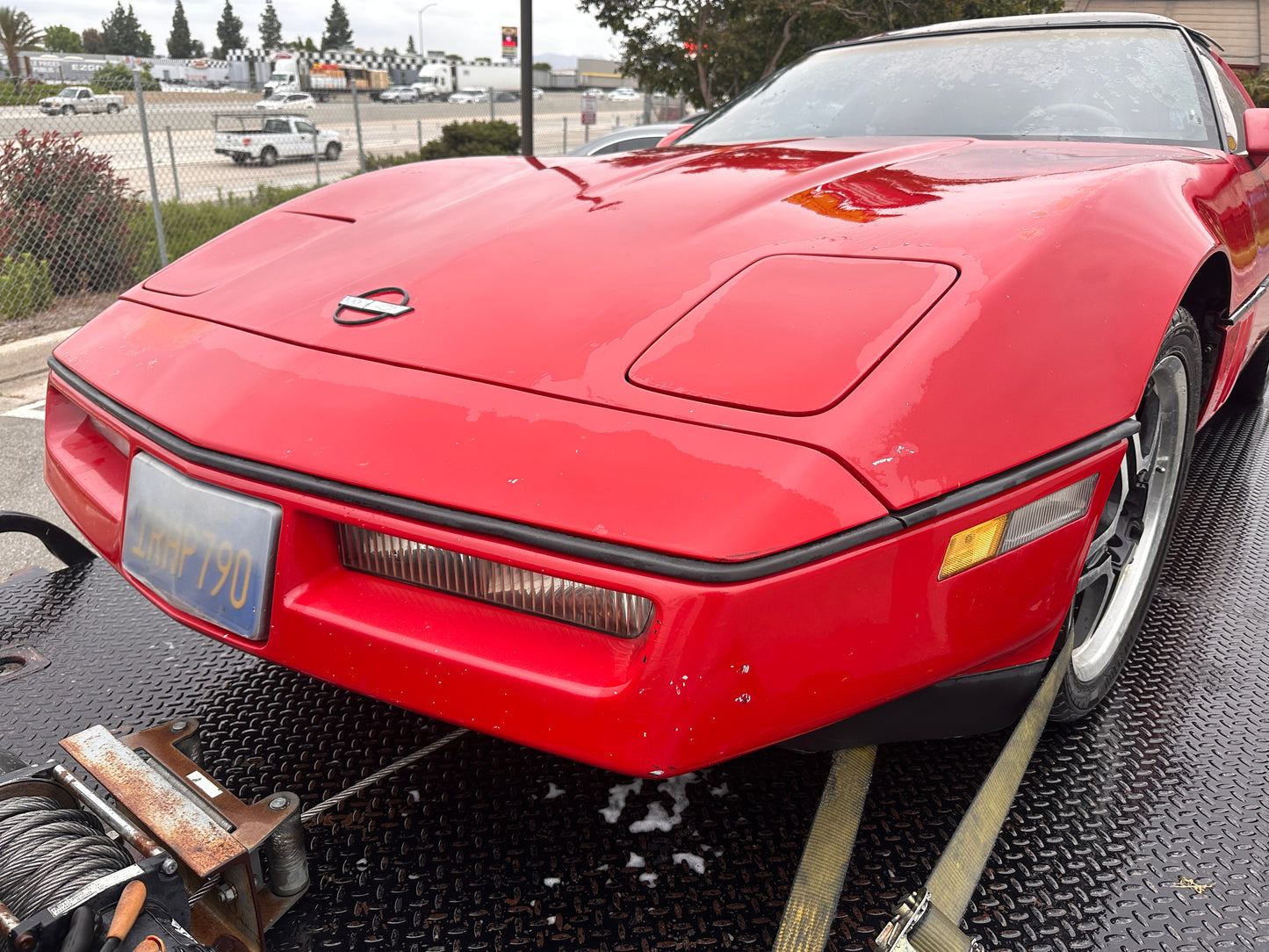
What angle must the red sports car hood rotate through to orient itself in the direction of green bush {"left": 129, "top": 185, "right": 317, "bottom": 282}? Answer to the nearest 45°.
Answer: approximately 90° to its right

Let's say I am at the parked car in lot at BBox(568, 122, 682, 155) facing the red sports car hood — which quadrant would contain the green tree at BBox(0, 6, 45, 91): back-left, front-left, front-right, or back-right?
back-right

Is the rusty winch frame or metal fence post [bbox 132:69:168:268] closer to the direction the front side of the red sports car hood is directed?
the rusty winch frame

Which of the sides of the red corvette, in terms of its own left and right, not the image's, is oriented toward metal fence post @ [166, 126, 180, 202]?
right

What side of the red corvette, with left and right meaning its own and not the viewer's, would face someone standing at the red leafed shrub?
right

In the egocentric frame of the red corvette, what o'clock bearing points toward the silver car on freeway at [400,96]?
The silver car on freeway is roughly at 4 o'clock from the red corvette.

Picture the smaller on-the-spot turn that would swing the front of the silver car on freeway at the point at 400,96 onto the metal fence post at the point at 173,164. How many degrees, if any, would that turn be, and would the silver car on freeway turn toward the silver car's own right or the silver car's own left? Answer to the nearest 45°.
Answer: approximately 45° to the silver car's own left

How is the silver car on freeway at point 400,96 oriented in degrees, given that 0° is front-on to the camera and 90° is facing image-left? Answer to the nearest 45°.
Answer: approximately 45°

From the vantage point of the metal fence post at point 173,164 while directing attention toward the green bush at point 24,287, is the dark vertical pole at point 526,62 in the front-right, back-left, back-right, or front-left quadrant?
back-left
